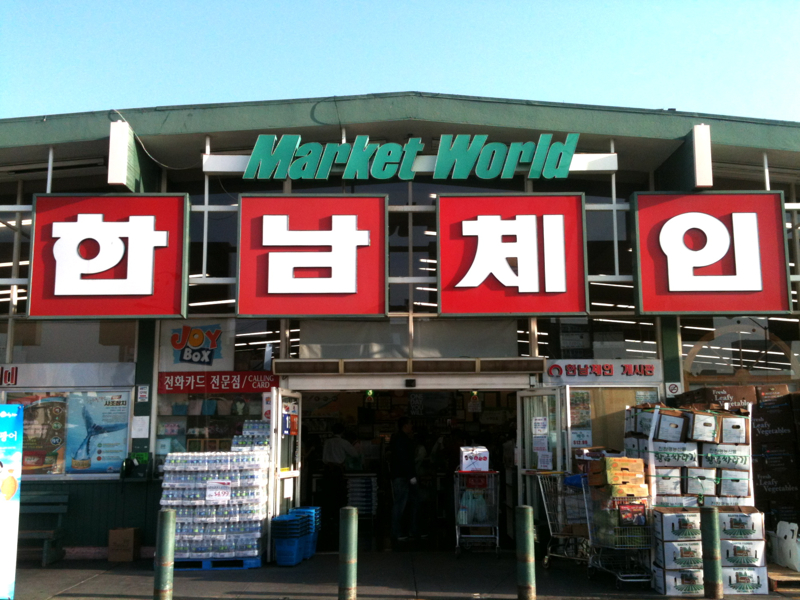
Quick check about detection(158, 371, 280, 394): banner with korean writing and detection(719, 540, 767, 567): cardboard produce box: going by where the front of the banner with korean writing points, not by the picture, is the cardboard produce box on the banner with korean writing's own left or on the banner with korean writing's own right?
on the banner with korean writing's own left

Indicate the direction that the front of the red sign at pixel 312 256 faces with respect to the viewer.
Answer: facing the viewer

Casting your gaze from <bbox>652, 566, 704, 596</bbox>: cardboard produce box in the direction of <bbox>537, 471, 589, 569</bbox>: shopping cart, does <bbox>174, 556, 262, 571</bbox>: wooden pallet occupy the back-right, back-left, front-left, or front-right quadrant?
front-left

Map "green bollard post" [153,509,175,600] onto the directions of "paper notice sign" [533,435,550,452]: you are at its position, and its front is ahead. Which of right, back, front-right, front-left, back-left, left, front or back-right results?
front-right

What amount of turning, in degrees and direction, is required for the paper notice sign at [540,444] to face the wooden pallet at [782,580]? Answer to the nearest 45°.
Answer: approximately 45° to its left

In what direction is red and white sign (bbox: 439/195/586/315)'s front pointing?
toward the camera

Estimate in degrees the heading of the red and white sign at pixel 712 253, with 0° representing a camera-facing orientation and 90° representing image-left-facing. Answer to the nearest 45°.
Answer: approximately 0°

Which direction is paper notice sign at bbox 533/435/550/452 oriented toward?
toward the camera

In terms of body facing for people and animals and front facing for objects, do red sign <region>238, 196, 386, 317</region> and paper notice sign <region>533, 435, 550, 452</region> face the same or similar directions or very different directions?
same or similar directions

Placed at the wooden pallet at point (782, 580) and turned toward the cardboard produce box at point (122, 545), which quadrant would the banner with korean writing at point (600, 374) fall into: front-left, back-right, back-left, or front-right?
front-right
